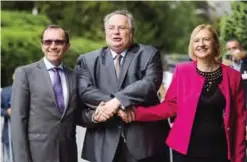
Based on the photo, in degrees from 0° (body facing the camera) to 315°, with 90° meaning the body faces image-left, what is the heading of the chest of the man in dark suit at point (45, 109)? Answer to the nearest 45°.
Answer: approximately 315°

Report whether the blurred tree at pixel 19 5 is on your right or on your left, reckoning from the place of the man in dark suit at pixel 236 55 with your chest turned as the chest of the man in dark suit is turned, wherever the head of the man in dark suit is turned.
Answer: on your right

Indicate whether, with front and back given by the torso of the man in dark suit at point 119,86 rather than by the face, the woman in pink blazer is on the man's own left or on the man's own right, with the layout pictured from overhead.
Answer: on the man's own left

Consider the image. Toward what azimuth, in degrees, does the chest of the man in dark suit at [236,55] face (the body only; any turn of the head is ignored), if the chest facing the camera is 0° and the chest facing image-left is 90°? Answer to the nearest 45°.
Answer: approximately 45°

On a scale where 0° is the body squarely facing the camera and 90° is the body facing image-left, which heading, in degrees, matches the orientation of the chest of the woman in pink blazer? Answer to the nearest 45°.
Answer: approximately 0°
